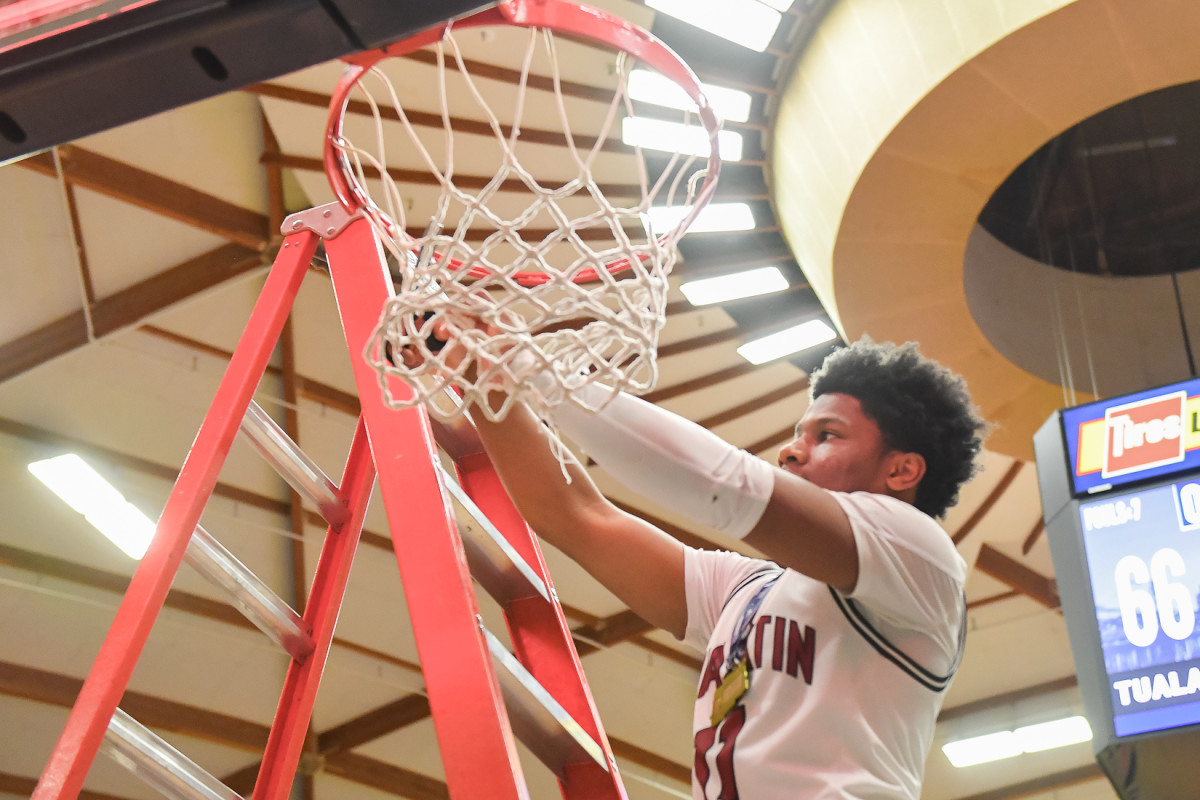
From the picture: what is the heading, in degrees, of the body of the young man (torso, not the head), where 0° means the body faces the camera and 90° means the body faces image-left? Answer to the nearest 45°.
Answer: approximately 45°

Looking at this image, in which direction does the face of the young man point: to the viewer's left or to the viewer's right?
to the viewer's left

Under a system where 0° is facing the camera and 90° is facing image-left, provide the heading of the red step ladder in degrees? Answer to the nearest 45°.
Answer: approximately 315°

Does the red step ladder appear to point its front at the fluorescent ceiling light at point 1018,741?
no

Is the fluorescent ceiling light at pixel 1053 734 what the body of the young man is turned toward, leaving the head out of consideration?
no

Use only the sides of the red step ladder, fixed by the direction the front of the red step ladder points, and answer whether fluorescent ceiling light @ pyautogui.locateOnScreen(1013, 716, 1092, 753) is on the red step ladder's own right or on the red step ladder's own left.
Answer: on the red step ladder's own left

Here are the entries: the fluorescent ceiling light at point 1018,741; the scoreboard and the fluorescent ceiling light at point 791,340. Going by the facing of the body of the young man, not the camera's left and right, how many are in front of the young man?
0

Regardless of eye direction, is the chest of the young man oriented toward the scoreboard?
no
